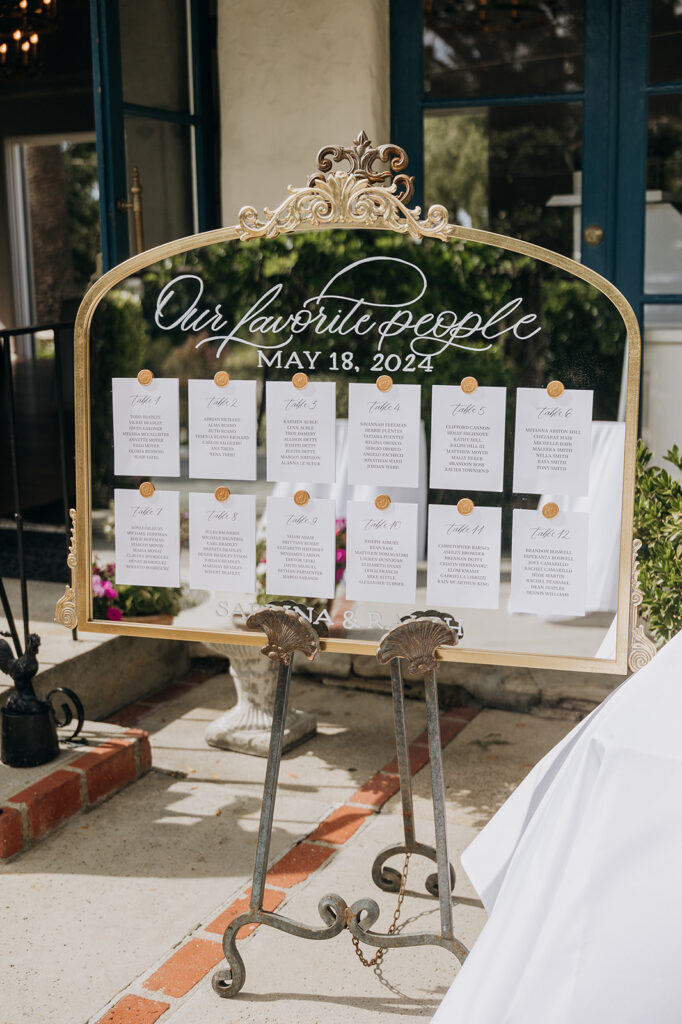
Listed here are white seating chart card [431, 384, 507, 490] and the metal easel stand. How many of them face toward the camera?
2

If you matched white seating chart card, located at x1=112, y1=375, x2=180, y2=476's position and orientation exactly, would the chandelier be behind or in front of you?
behind

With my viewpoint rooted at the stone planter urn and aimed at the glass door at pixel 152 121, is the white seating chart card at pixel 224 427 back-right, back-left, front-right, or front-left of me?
back-left

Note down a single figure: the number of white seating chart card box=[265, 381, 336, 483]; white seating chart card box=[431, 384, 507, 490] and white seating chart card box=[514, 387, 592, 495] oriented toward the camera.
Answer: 3

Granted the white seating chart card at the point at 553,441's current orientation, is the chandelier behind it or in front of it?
behind

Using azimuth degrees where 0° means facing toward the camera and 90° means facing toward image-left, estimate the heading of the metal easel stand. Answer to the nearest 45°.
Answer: approximately 0°
